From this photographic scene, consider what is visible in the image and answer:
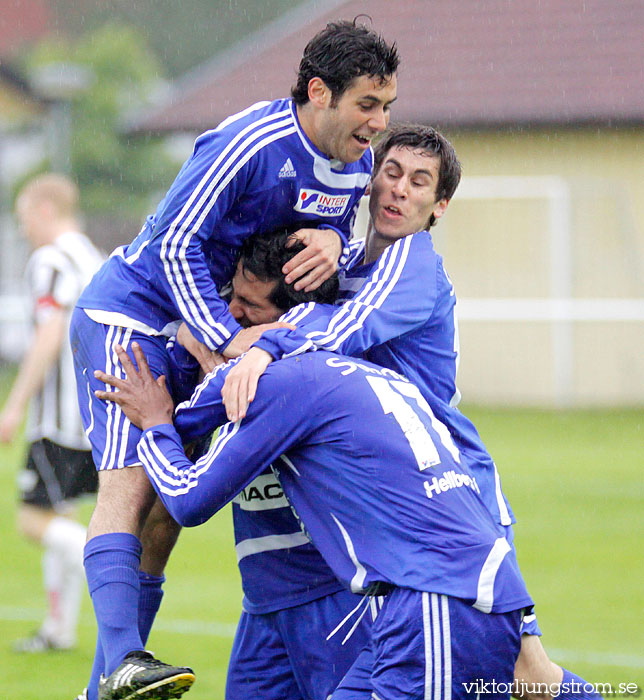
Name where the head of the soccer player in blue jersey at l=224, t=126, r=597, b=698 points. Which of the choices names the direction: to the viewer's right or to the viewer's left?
to the viewer's left

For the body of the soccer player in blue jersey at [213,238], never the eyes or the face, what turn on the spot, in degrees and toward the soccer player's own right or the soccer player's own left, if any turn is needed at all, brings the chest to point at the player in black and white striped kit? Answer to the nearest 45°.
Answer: approximately 135° to the soccer player's own left

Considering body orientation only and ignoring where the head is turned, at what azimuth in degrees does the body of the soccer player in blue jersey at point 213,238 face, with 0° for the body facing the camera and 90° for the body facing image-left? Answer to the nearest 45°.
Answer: approximately 315°
